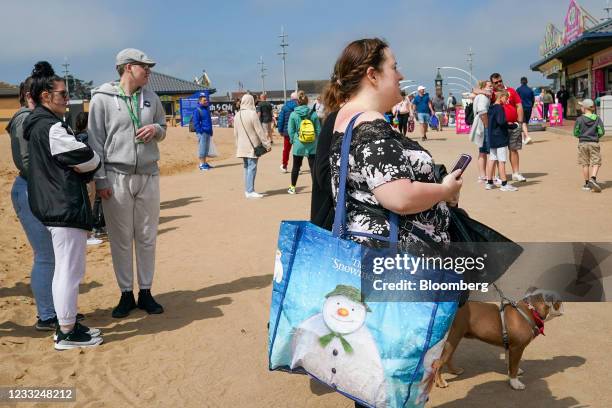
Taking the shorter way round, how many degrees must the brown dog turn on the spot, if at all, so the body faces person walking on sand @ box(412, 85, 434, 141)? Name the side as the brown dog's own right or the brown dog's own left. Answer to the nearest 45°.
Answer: approximately 90° to the brown dog's own left

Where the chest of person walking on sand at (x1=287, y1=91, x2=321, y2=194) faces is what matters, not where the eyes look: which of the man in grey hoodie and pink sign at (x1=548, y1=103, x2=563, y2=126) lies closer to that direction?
the pink sign

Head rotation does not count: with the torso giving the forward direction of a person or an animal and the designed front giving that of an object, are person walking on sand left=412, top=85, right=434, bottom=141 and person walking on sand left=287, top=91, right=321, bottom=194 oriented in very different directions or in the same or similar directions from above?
very different directions

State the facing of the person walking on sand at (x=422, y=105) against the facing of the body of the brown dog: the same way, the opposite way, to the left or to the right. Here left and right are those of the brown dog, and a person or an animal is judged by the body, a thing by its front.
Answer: to the right

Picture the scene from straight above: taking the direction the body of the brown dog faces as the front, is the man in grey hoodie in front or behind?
behind

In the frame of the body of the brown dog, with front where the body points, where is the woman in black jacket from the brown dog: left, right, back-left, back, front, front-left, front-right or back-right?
back

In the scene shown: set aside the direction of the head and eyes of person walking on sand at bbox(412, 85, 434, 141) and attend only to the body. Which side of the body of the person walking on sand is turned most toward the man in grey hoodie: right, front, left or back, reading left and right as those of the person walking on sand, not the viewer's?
front

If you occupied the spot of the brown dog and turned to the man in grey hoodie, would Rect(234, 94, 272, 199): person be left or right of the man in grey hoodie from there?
right

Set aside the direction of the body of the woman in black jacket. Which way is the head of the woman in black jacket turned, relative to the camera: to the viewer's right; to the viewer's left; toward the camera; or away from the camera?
to the viewer's right

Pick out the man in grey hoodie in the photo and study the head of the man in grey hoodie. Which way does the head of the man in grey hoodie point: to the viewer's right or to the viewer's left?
to the viewer's right
